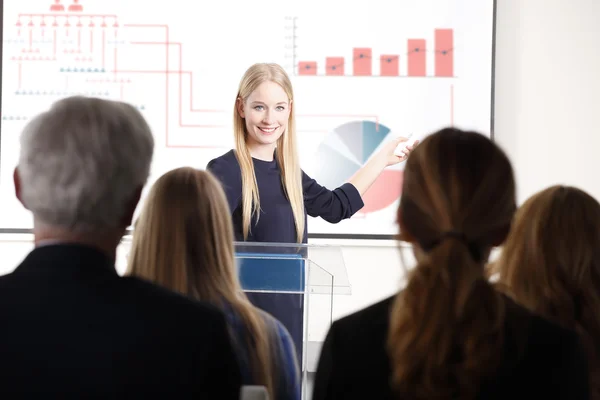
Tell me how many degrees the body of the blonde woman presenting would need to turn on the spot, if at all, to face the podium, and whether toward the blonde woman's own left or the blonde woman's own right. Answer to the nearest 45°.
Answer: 0° — they already face it

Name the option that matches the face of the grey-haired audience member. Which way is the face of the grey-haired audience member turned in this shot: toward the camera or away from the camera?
away from the camera

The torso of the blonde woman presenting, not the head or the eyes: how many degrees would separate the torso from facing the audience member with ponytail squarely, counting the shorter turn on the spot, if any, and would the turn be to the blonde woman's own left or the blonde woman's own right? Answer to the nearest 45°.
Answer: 0° — they already face them

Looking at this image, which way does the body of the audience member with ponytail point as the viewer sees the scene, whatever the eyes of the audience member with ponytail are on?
away from the camera

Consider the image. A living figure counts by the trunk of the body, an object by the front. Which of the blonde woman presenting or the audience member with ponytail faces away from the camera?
the audience member with ponytail

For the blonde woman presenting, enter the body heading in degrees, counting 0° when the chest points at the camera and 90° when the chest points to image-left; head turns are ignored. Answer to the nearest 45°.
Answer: approximately 0°

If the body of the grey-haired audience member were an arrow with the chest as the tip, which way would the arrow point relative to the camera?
away from the camera
